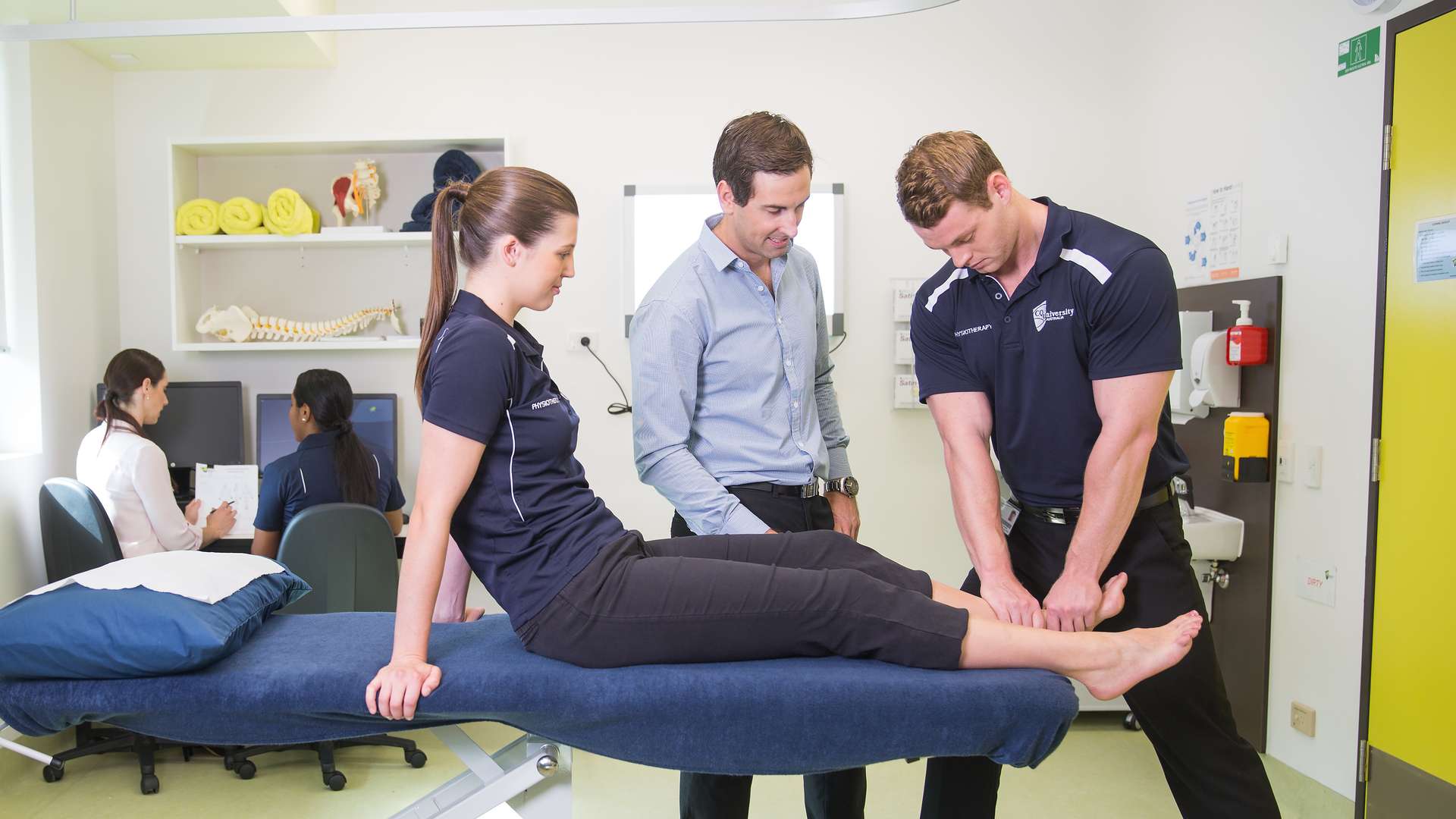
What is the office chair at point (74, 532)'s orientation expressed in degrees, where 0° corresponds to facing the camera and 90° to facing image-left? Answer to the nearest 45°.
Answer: approximately 225°

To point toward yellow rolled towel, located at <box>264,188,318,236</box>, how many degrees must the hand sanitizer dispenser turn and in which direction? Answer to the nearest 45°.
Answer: approximately 45° to its right

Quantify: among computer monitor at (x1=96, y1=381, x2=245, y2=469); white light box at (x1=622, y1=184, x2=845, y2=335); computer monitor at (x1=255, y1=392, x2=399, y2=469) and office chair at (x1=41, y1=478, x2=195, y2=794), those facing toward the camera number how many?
3

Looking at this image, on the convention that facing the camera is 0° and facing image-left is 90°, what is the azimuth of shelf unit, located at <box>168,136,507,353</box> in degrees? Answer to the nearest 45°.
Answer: approximately 0°

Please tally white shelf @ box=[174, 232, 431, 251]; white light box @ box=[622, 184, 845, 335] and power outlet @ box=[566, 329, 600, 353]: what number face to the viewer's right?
0

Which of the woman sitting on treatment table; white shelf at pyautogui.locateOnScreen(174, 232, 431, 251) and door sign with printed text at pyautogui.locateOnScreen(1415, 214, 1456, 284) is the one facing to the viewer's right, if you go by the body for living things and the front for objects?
the woman sitting on treatment table

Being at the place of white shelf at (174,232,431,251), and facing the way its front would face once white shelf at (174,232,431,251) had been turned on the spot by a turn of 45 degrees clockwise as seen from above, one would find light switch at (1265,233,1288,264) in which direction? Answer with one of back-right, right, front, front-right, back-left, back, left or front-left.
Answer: left

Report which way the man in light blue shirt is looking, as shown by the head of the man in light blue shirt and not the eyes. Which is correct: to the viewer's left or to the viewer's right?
to the viewer's right

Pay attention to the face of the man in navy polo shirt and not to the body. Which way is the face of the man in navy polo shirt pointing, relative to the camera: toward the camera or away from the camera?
toward the camera

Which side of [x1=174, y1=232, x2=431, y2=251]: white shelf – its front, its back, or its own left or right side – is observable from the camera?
front

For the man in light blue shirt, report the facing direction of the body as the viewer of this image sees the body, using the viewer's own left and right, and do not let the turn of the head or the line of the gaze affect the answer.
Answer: facing the viewer and to the right of the viewer

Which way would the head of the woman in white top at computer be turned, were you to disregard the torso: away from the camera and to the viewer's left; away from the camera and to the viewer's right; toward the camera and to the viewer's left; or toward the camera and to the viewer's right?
away from the camera and to the viewer's right

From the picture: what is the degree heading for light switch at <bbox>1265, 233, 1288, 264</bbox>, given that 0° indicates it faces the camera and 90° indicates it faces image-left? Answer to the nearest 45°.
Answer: approximately 45°

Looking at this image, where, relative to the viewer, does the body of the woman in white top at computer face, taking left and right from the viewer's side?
facing away from the viewer and to the right of the viewer

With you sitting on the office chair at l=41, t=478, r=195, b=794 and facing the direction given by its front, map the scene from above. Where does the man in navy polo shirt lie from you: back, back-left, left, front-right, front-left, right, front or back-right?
right
